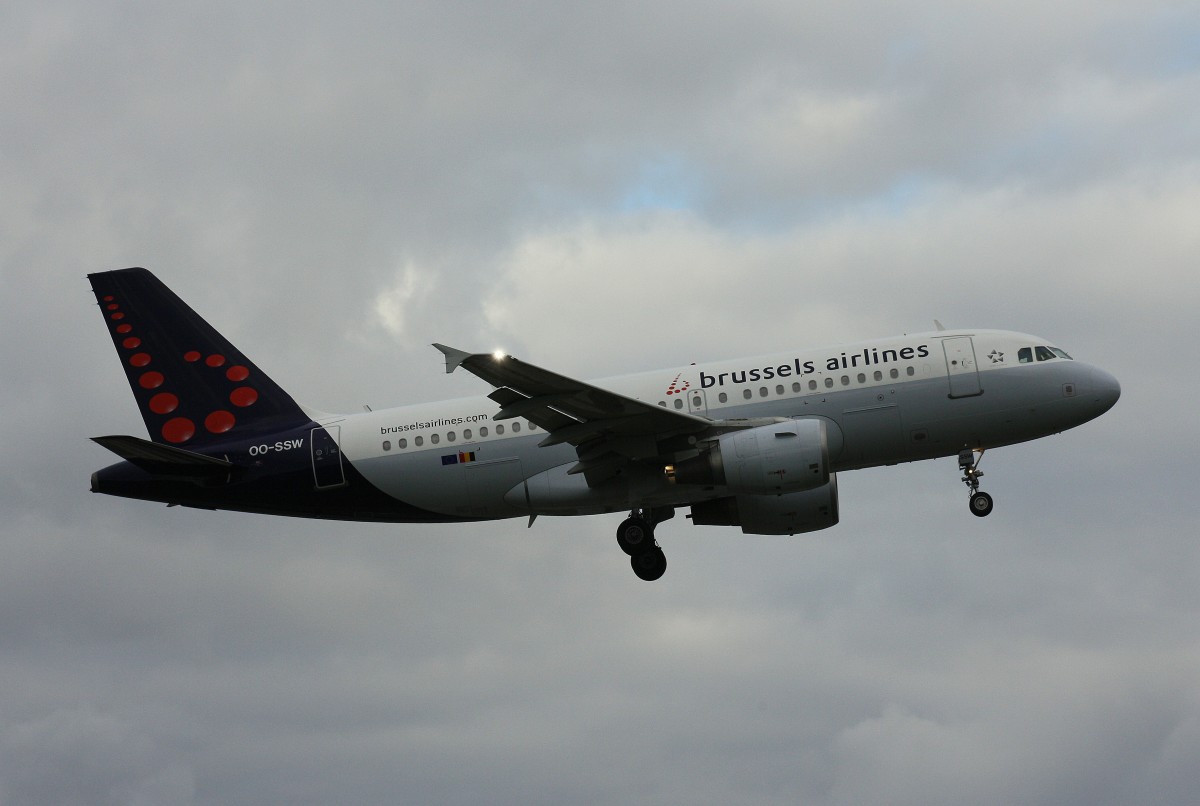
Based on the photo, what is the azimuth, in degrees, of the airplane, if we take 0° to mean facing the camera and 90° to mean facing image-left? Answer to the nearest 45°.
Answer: approximately 270°
